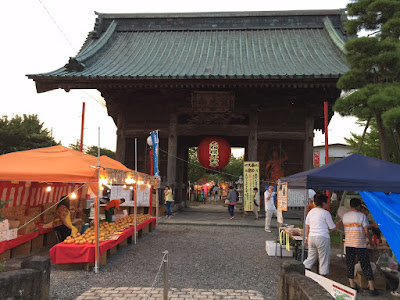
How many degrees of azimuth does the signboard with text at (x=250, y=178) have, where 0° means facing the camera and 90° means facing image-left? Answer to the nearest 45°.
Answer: approximately 0°

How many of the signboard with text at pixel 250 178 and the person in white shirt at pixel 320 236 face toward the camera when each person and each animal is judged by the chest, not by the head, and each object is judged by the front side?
1

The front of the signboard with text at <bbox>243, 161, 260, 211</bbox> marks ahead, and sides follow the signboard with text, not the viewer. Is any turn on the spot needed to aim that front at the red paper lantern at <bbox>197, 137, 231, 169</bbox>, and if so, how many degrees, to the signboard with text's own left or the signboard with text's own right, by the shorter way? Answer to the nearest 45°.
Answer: approximately 90° to the signboard with text's own right

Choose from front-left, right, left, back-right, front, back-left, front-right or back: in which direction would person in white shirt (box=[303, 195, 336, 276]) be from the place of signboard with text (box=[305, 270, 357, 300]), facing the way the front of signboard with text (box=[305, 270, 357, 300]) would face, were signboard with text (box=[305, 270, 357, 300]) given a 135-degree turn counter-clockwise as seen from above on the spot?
left

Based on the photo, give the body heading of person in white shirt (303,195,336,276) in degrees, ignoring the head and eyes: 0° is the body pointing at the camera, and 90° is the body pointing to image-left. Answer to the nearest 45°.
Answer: approximately 225°
